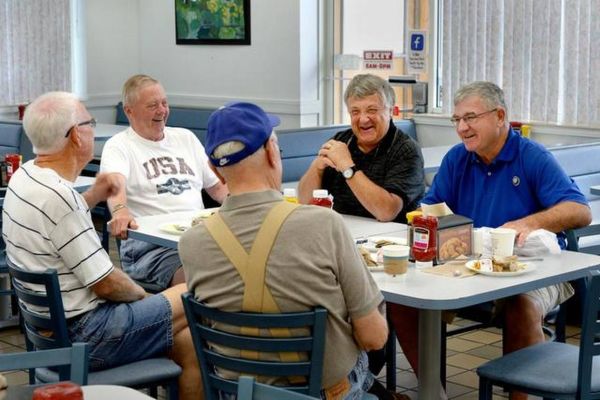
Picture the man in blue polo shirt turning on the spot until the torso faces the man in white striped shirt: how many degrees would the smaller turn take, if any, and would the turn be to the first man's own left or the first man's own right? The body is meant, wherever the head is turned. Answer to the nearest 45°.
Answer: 0° — they already face them

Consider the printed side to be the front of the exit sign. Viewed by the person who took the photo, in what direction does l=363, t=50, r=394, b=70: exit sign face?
facing the viewer

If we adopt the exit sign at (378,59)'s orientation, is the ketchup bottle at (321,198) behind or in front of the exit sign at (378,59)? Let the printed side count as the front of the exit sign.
in front

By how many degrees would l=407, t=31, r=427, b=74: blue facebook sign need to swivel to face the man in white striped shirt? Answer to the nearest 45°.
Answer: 0° — it already faces them

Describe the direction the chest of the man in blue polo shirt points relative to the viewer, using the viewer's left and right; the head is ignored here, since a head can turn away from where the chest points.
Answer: facing the viewer and to the left of the viewer

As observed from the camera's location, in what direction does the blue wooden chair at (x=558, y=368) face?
facing away from the viewer and to the left of the viewer

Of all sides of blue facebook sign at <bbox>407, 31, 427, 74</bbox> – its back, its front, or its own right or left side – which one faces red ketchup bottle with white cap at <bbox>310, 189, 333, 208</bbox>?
front

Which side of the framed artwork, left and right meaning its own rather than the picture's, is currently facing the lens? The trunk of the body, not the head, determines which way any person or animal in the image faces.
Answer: front

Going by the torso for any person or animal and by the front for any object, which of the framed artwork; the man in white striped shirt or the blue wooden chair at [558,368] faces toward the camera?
the framed artwork

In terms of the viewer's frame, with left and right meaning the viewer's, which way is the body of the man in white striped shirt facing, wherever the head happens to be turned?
facing away from the viewer and to the right of the viewer

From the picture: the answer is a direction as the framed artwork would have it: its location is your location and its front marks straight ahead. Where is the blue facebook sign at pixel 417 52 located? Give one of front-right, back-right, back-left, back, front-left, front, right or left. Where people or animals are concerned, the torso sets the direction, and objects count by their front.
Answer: front-left

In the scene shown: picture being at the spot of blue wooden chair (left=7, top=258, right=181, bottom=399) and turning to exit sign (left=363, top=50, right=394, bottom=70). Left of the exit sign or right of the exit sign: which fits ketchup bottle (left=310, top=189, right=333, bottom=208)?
right

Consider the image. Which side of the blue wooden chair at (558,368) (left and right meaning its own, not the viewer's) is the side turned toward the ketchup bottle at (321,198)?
front

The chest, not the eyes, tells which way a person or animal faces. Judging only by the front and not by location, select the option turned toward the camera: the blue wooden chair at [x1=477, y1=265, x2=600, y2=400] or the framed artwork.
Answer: the framed artwork

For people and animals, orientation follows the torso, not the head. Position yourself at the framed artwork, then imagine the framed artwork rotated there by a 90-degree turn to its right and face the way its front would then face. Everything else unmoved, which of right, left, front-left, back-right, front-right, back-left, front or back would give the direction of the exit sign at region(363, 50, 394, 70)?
back-left

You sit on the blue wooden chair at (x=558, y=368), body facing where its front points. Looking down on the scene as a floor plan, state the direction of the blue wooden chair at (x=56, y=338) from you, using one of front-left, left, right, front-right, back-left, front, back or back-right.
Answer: front-left

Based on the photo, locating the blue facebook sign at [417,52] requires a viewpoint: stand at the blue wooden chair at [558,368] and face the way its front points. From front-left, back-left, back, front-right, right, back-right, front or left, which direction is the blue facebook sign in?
front-right
